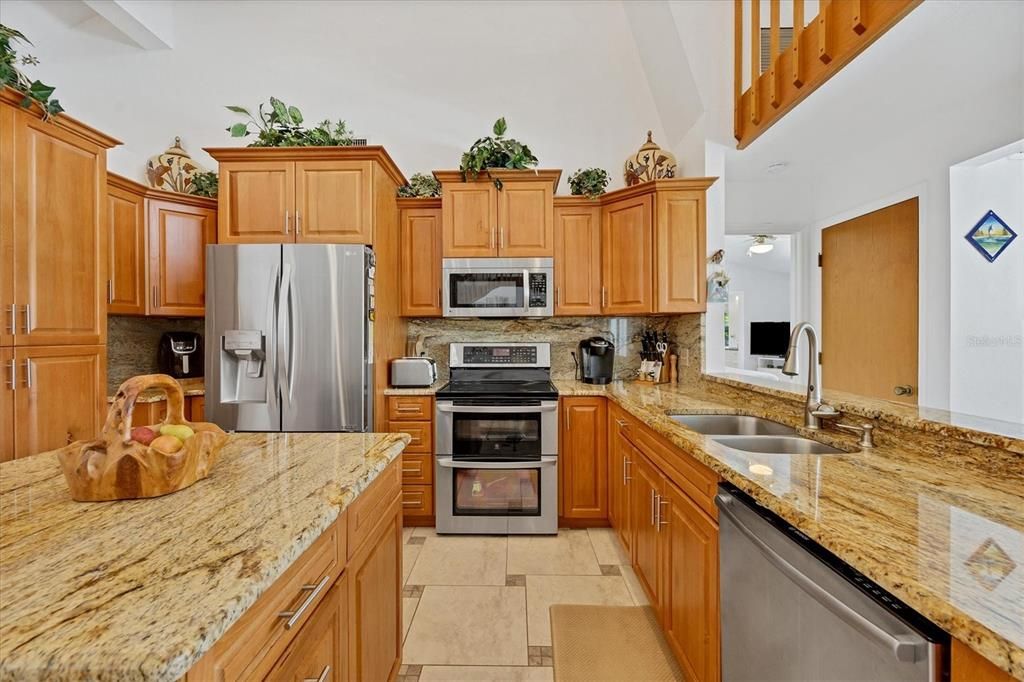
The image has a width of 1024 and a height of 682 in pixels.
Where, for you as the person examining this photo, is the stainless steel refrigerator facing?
facing the viewer

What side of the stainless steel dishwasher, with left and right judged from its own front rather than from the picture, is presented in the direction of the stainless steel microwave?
right

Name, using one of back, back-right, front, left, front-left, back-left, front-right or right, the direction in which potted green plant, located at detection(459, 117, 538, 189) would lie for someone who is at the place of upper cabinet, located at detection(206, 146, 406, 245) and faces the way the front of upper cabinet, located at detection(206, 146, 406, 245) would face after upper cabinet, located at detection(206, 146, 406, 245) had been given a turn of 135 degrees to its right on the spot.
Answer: back-right

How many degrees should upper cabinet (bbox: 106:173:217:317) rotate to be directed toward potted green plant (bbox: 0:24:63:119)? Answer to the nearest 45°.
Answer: approximately 45° to its right

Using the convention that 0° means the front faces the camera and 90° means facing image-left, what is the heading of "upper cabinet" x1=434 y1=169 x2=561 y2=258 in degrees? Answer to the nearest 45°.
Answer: approximately 0°

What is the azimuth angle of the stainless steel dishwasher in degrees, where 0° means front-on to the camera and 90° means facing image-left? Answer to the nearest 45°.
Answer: approximately 45°

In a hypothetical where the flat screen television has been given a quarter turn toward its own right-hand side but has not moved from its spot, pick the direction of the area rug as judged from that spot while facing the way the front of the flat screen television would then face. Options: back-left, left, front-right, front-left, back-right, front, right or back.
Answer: front-left

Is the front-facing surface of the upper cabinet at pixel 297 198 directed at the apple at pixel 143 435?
yes

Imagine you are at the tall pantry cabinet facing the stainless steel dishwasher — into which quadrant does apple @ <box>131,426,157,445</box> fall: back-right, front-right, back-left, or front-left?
front-right

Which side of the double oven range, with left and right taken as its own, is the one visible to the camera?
front

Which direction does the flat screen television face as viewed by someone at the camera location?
facing the viewer and to the left of the viewer

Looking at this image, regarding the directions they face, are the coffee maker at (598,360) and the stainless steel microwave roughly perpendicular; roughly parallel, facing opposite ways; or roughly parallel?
roughly parallel

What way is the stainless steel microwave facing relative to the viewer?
toward the camera

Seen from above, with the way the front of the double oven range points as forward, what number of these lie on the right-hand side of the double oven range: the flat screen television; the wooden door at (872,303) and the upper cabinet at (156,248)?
1

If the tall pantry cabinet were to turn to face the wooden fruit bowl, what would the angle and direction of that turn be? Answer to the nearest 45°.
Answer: approximately 45° to its right

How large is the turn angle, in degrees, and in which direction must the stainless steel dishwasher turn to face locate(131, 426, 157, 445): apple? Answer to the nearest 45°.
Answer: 0° — it already faces it
